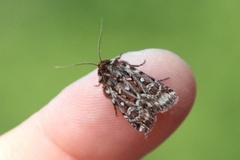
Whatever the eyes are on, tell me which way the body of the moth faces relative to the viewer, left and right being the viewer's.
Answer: facing away from the viewer and to the left of the viewer
